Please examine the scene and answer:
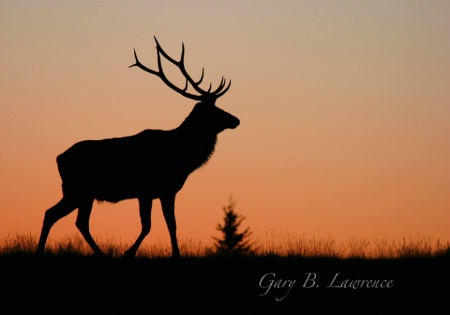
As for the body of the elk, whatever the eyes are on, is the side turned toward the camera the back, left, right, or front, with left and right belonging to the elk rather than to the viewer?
right
